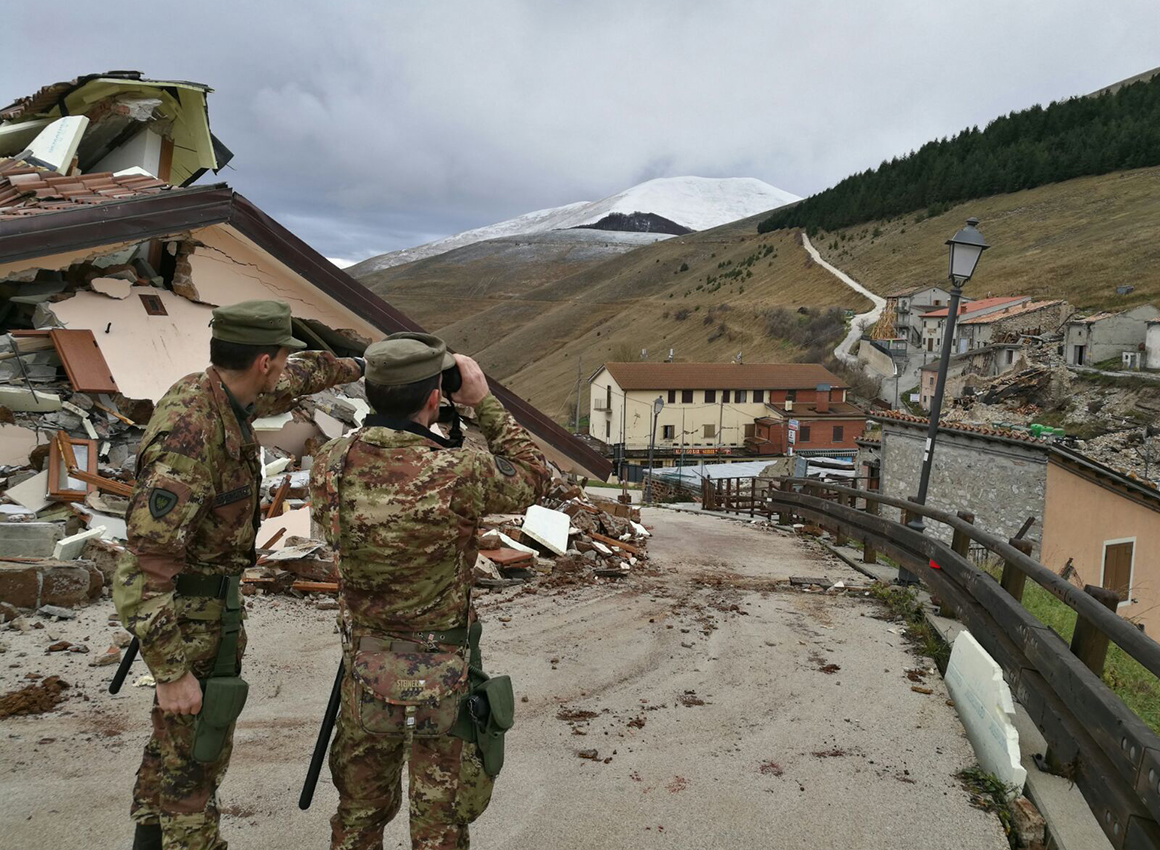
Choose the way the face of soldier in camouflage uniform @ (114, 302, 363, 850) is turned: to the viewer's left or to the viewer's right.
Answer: to the viewer's right

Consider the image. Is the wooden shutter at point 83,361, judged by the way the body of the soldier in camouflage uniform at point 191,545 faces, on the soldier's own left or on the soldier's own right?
on the soldier's own left

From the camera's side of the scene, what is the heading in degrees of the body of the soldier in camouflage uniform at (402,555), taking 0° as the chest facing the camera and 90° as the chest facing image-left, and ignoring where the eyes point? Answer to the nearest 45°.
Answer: approximately 225°

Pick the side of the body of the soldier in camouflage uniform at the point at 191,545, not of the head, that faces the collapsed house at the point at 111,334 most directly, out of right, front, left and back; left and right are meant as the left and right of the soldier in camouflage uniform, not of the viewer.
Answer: left
